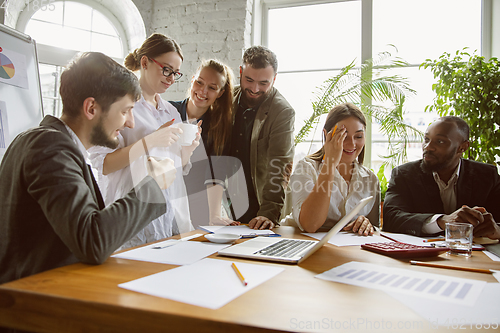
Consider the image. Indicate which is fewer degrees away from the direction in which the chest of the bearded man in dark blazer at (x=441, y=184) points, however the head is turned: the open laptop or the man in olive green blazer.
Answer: the open laptop

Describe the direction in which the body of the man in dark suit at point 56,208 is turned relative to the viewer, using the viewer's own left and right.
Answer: facing to the right of the viewer

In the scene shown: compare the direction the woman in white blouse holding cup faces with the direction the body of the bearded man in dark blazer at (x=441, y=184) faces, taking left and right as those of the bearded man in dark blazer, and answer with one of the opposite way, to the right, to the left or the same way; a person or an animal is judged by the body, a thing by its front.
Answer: to the left

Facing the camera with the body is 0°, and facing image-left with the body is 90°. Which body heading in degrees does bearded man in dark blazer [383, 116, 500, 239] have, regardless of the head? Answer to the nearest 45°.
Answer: approximately 0°

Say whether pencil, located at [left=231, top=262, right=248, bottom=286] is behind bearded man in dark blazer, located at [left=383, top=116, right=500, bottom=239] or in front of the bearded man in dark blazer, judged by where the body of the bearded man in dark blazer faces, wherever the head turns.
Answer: in front

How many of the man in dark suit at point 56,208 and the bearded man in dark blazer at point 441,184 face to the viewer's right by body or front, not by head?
1

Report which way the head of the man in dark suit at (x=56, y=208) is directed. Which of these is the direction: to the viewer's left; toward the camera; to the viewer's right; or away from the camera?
to the viewer's right

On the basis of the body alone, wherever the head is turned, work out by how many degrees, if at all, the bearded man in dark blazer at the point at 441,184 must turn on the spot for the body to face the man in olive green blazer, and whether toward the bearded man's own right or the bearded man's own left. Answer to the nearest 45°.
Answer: approximately 90° to the bearded man's own right

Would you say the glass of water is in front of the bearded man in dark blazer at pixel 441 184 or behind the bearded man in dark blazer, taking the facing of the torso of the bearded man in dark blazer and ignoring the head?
in front
